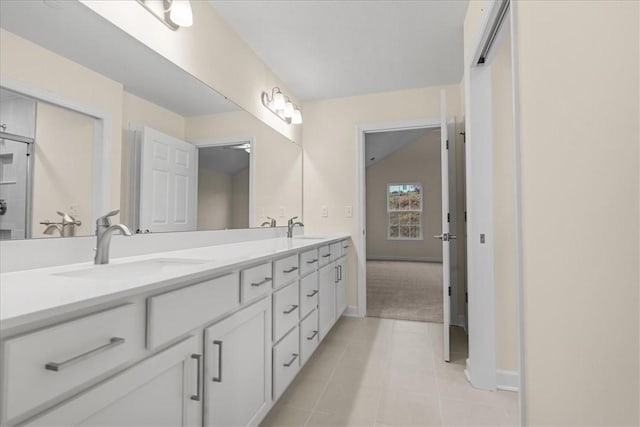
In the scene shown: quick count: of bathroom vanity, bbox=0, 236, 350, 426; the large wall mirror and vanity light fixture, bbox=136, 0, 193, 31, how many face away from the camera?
0

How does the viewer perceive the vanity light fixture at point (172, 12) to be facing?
facing the viewer and to the right of the viewer

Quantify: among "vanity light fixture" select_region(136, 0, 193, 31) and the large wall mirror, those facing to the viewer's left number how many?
0

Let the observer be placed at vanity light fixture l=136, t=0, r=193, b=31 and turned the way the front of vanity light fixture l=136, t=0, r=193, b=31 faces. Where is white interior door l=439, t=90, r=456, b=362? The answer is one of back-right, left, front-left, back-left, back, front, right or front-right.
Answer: front-left

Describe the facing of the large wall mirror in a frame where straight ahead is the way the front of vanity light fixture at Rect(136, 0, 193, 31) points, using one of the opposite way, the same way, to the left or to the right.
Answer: the same way

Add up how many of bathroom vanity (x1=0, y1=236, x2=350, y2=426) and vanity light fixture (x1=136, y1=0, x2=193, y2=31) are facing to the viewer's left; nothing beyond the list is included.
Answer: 0

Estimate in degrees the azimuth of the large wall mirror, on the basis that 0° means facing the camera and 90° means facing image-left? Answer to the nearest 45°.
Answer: approximately 315°

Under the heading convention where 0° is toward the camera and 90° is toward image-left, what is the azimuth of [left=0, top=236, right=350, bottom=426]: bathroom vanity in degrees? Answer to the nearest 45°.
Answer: approximately 315°

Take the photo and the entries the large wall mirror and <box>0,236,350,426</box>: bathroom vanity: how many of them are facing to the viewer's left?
0

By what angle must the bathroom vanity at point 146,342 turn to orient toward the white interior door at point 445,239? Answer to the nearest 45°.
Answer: approximately 45° to its left

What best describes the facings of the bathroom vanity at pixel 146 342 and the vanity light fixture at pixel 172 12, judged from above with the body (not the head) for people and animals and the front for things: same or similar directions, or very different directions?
same or similar directions

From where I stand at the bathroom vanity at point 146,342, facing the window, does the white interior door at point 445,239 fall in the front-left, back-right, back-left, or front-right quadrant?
front-right

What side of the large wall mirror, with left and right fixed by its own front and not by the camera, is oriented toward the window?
left
